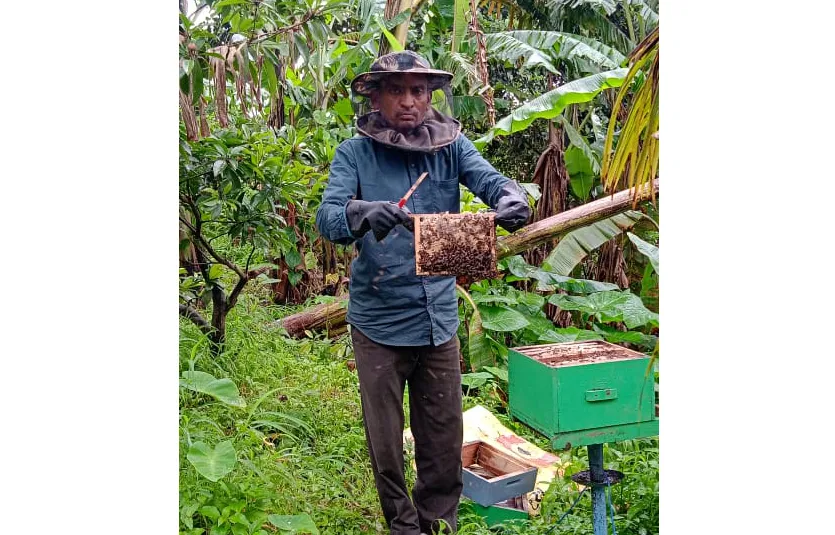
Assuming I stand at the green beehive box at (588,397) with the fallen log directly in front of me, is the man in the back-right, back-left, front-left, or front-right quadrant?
front-left

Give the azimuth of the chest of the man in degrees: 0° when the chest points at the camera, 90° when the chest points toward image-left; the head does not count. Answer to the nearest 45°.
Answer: approximately 315°

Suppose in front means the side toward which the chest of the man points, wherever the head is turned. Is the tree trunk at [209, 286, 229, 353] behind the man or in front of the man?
behind

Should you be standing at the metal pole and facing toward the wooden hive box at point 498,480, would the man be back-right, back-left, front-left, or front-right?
front-left

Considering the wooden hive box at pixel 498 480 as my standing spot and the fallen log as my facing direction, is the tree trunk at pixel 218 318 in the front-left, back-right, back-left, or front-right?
front-left
